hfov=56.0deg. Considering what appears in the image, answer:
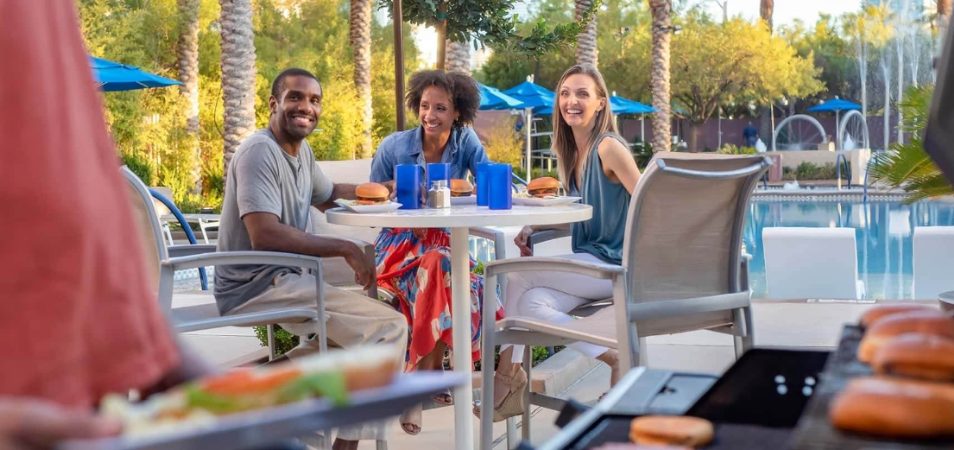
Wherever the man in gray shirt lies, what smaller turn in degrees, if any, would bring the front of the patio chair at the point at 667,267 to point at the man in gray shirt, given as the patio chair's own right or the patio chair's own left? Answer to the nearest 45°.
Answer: approximately 45° to the patio chair's own left

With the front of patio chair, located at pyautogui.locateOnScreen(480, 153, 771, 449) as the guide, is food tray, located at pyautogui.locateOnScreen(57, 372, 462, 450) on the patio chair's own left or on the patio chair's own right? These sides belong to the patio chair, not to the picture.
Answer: on the patio chair's own left

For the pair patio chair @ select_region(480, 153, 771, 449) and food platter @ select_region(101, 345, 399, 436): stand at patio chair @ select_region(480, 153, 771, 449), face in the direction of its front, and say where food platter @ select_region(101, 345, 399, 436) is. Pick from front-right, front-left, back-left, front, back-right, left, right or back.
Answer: back-left

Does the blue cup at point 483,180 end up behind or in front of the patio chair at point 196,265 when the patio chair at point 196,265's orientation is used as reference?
in front

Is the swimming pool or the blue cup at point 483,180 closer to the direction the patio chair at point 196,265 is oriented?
the blue cup

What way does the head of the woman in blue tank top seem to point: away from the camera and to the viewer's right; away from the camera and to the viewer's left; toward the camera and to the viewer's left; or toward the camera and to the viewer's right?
toward the camera and to the viewer's left

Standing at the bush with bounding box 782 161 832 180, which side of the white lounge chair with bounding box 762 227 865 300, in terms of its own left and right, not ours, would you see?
front

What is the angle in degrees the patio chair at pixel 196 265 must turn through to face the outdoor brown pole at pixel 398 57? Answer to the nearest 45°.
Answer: approximately 90° to its left

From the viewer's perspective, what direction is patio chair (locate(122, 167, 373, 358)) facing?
to the viewer's right

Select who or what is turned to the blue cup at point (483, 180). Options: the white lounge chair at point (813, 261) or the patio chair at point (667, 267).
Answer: the patio chair

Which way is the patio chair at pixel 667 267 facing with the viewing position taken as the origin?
facing away from the viewer and to the left of the viewer

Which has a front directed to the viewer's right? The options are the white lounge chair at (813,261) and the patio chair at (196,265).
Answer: the patio chair

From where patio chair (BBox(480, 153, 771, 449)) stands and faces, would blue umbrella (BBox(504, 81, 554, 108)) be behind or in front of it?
in front

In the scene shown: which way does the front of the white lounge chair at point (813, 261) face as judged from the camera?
facing away from the viewer

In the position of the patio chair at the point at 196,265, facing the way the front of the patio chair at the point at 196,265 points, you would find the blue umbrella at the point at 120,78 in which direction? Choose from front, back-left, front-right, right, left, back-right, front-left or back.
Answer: left
